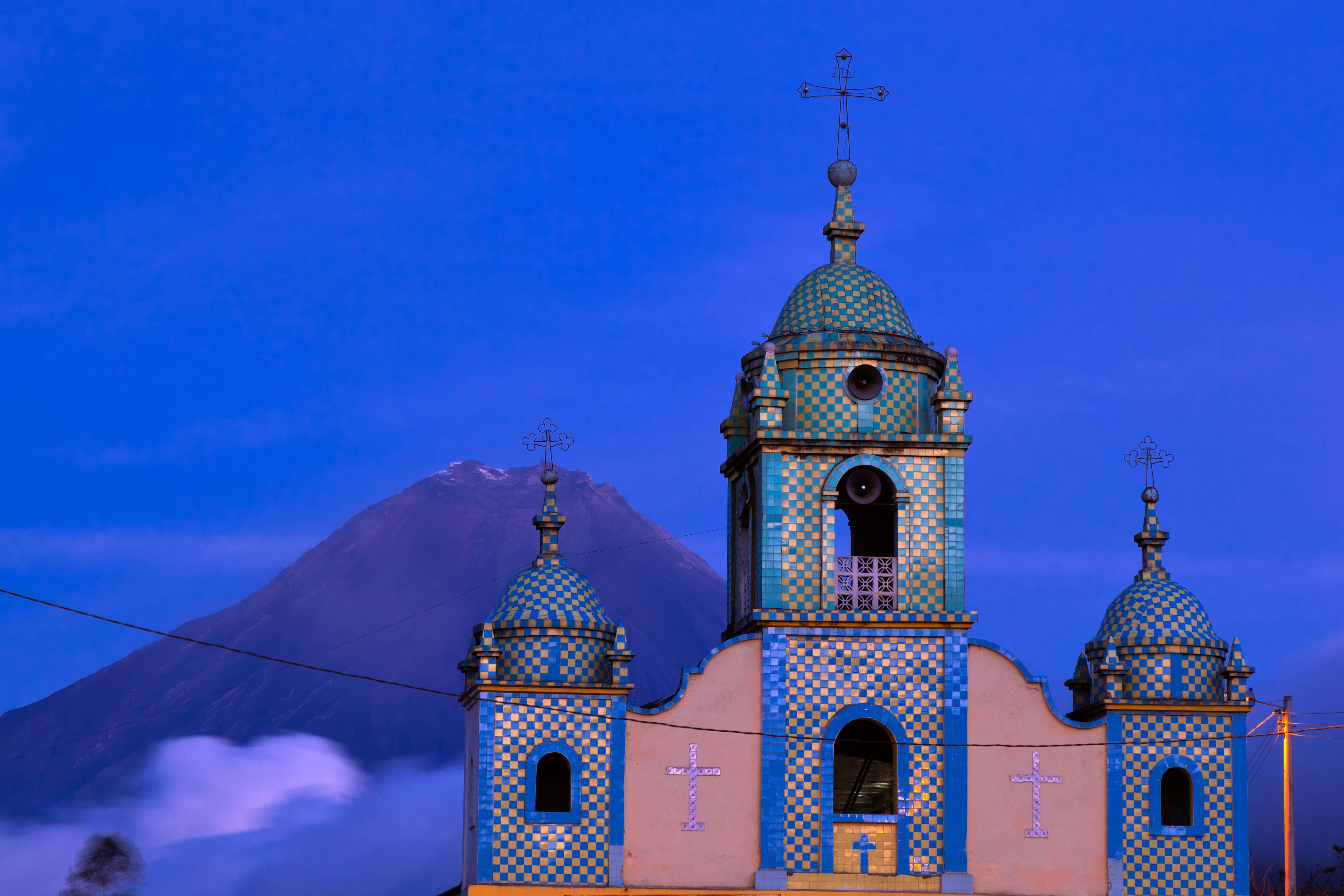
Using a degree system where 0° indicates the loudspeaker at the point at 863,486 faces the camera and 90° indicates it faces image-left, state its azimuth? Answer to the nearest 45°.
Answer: approximately 0°

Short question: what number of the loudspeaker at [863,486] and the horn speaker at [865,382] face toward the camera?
2

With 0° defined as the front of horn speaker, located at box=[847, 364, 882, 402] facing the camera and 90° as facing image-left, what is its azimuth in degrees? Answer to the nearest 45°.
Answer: approximately 0°
